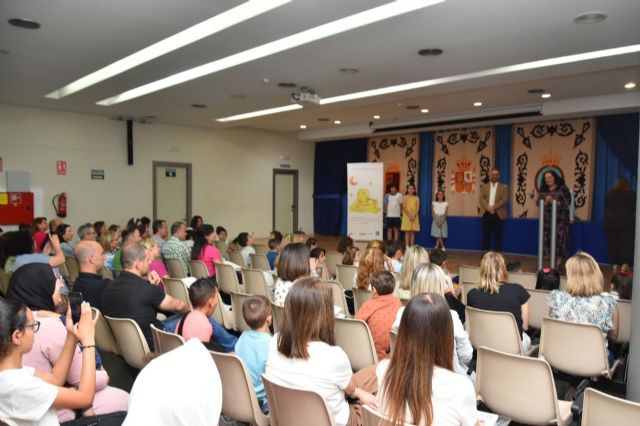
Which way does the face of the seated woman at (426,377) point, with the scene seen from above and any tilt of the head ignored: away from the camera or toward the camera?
away from the camera

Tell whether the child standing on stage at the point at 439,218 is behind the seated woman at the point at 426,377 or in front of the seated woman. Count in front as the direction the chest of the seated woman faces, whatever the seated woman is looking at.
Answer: in front

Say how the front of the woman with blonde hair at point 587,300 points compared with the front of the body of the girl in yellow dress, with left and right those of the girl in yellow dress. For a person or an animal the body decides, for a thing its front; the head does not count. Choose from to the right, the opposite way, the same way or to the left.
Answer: the opposite way

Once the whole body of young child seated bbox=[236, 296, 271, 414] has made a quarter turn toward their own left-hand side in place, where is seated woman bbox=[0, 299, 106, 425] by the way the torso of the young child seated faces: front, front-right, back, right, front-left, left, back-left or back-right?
left

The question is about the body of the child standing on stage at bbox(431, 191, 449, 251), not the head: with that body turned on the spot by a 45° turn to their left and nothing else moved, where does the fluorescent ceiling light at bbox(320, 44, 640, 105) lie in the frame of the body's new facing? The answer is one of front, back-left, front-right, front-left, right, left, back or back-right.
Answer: front-right

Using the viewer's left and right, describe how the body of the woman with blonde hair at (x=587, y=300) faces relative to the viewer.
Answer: facing away from the viewer

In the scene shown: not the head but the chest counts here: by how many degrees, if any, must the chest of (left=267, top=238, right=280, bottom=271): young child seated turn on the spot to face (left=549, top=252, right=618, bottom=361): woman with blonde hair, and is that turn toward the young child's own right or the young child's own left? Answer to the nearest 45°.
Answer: approximately 90° to the young child's own right

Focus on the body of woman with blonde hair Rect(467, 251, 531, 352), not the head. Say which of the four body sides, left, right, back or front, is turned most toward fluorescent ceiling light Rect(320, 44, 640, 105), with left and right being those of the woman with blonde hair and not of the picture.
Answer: front

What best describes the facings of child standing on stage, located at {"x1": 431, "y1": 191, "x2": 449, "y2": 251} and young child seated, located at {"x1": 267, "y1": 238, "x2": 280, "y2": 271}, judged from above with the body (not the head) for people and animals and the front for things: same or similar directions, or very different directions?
very different directions

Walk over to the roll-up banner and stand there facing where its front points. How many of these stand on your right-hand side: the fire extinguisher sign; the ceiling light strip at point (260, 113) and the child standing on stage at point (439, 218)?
2

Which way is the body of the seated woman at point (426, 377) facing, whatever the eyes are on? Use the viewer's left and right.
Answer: facing away from the viewer

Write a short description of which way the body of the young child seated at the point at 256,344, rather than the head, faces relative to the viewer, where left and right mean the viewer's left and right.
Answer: facing away from the viewer and to the right of the viewer

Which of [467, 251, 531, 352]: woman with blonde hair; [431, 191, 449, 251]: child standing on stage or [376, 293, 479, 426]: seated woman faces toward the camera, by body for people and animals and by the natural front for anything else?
the child standing on stage

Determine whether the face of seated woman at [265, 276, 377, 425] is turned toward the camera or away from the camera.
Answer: away from the camera

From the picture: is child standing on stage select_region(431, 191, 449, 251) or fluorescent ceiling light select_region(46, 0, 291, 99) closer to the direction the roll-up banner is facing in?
the fluorescent ceiling light

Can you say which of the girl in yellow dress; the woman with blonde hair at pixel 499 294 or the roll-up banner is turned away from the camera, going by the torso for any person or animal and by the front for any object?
the woman with blonde hair

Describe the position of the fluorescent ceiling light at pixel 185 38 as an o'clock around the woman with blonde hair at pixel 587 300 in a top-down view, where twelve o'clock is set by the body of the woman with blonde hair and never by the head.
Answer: The fluorescent ceiling light is roughly at 9 o'clock from the woman with blonde hair.

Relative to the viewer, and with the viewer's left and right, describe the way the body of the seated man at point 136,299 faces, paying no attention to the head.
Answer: facing away from the viewer and to the right of the viewer
